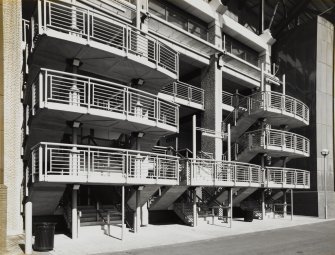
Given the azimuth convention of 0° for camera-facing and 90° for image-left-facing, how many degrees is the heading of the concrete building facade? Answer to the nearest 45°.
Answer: approximately 315°
